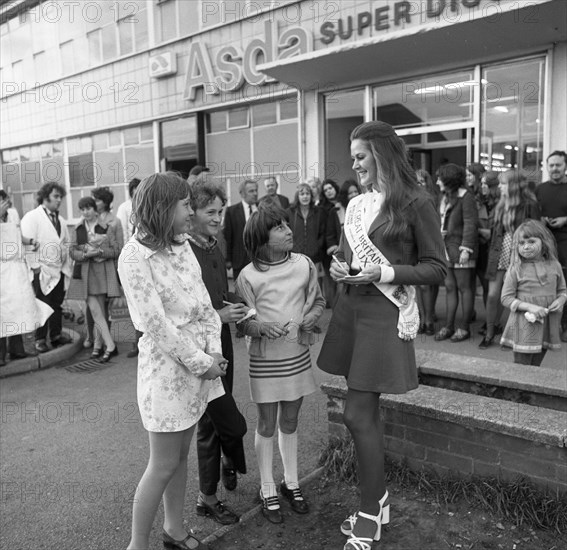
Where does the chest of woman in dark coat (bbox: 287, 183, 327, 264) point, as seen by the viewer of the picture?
toward the camera

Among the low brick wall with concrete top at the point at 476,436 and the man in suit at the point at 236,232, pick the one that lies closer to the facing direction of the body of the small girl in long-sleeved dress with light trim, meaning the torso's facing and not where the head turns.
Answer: the low brick wall with concrete top

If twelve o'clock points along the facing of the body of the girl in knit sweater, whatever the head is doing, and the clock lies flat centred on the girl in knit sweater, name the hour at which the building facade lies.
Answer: The building facade is roughly at 6 o'clock from the girl in knit sweater.

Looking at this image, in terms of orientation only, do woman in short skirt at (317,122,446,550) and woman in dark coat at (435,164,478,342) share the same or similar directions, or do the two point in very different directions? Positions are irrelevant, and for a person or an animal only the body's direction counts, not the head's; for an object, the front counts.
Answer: same or similar directions

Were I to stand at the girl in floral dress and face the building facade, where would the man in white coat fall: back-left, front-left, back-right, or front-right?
front-left

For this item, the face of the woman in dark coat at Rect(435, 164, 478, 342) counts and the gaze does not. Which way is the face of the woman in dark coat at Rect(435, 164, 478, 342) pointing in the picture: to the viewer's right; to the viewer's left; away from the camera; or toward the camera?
to the viewer's left

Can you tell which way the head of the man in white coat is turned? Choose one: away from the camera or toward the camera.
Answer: toward the camera

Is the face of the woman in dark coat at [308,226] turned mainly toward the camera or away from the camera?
toward the camera

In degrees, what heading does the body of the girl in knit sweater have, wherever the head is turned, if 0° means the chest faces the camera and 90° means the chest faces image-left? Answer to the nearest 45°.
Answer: approximately 0°

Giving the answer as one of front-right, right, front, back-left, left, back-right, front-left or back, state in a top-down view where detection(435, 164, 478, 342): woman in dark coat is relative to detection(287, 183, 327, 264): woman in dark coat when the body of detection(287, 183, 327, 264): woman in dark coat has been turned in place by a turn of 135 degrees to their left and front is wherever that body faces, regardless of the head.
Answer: right

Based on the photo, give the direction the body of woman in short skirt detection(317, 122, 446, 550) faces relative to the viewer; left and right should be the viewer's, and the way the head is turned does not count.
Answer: facing the viewer and to the left of the viewer

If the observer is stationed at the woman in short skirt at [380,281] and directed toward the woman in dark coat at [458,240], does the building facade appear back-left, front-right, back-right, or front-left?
front-left
